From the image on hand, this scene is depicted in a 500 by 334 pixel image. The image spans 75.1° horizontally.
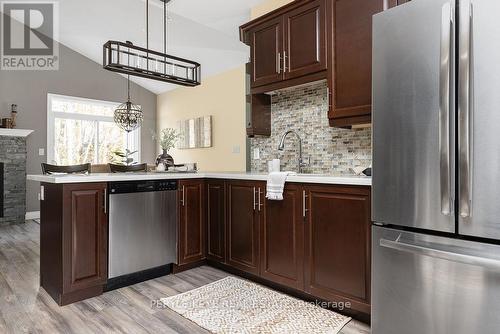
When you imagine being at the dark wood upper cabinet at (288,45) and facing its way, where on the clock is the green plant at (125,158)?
The green plant is roughly at 3 o'clock from the dark wood upper cabinet.

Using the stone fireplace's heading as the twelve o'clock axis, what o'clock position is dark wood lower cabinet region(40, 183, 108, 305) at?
The dark wood lower cabinet is roughly at 12 o'clock from the stone fireplace.

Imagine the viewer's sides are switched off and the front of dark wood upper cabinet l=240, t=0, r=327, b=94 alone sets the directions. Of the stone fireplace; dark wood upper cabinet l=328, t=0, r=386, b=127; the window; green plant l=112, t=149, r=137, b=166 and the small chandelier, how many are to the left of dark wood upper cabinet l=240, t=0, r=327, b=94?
1

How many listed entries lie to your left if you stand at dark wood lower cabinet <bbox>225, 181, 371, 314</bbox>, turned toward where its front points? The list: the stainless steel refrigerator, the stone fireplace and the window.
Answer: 1

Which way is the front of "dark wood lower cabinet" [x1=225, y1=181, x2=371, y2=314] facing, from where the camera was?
facing the viewer and to the left of the viewer

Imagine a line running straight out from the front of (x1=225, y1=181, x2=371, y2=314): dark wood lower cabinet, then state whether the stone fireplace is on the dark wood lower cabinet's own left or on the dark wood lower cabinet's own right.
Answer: on the dark wood lower cabinet's own right

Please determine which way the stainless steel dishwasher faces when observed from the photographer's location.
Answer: facing the viewer and to the right of the viewer

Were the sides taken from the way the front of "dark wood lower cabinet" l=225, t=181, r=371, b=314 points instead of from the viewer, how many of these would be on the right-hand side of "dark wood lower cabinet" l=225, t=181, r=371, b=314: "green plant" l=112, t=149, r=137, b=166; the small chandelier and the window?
3

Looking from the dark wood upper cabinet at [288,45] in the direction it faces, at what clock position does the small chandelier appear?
The small chandelier is roughly at 3 o'clock from the dark wood upper cabinet.
